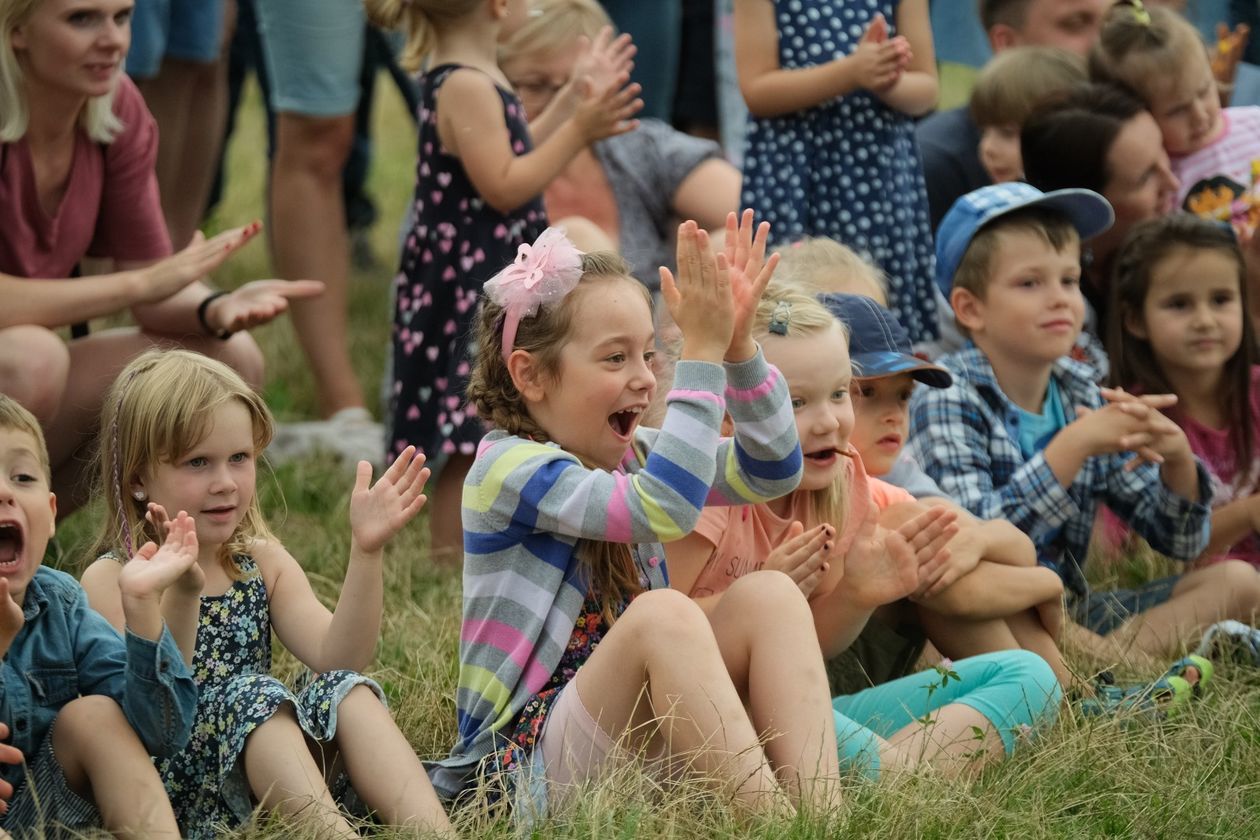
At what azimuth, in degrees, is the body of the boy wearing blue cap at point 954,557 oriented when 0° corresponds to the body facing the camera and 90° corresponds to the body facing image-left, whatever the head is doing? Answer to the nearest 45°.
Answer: approximately 315°

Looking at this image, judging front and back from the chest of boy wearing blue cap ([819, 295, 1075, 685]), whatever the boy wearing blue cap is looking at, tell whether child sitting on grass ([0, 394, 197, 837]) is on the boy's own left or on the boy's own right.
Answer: on the boy's own right

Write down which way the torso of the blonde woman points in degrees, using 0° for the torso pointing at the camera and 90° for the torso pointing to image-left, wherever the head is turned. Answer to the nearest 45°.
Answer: approximately 315°

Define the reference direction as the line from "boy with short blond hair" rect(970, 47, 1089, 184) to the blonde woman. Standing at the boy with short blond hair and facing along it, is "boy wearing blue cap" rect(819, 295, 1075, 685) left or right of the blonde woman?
left

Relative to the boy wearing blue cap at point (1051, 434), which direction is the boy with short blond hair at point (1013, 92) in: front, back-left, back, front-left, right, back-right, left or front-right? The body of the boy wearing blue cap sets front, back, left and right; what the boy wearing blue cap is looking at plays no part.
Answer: back-left

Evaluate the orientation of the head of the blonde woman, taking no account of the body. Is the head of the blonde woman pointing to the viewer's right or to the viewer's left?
to the viewer's right

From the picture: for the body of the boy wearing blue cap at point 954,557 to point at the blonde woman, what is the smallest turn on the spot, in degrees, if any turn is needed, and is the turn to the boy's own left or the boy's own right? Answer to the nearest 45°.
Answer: approximately 135° to the boy's own right

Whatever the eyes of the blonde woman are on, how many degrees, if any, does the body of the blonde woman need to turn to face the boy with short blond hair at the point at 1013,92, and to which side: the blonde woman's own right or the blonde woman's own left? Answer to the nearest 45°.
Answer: approximately 45° to the blonde woman's own left
